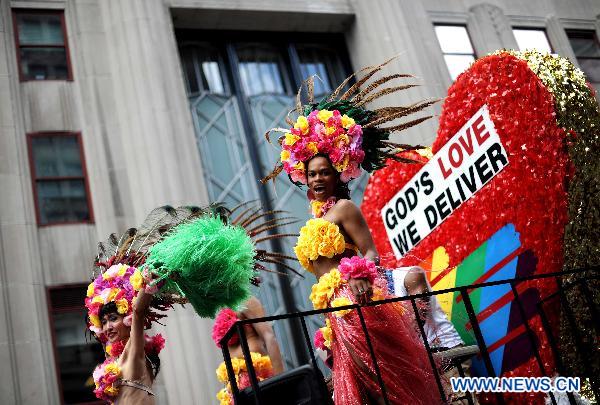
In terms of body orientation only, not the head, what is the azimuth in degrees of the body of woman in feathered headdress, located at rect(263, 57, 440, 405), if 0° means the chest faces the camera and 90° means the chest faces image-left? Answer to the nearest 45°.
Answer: approximately 45°

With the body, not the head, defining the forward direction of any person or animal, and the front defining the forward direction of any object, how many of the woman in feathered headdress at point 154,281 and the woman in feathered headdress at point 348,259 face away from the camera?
0

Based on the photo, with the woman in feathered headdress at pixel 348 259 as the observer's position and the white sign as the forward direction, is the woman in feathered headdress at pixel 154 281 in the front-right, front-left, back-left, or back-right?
back-left

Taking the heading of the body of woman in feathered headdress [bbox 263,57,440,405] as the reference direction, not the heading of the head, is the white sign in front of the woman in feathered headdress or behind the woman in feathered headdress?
behind

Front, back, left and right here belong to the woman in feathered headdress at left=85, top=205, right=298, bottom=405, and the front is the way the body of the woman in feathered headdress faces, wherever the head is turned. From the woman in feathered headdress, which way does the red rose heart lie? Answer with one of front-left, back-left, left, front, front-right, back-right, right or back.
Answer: back

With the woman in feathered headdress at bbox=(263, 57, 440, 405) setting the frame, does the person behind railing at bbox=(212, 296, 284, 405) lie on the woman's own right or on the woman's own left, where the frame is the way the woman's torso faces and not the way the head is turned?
on the woman's own right
